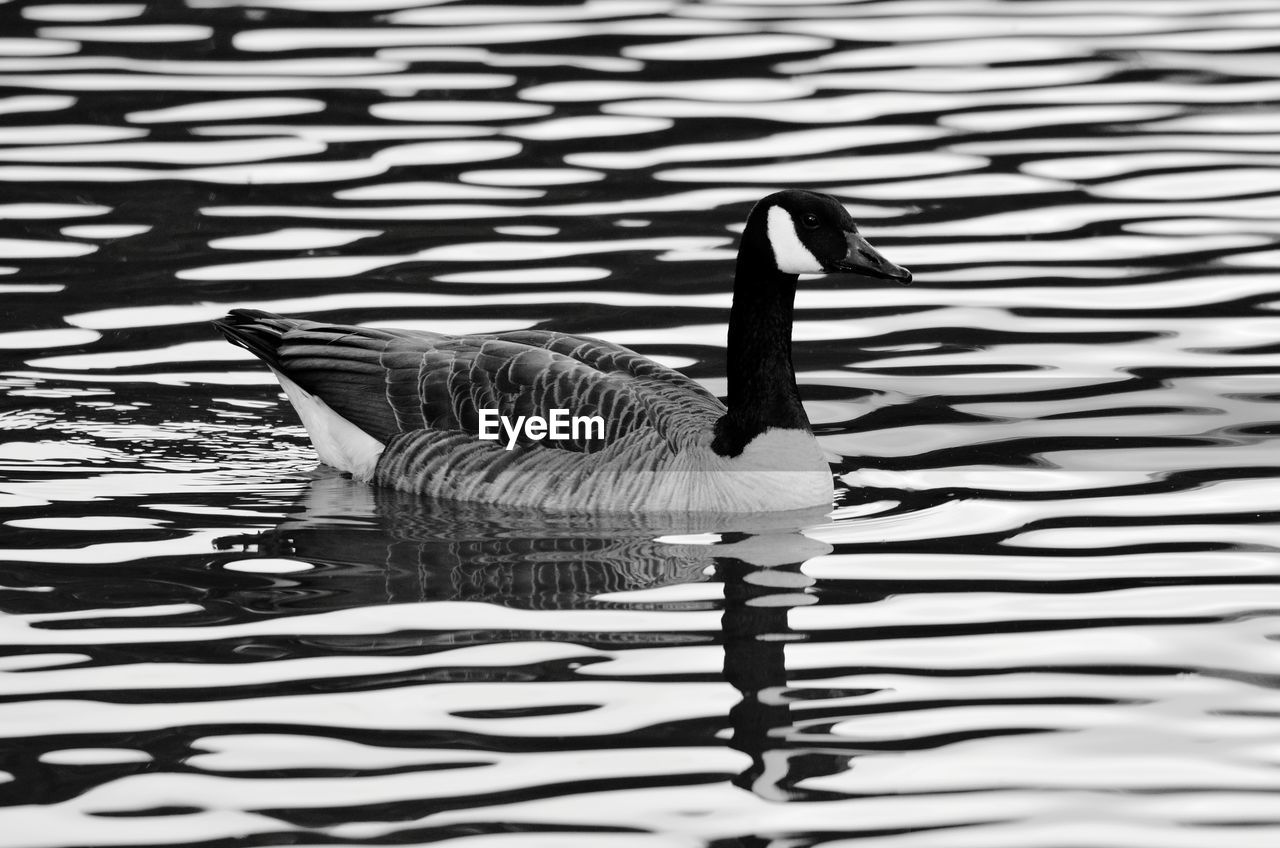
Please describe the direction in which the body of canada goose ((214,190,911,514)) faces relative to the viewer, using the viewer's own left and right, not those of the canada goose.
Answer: facing to the right of the viewer
